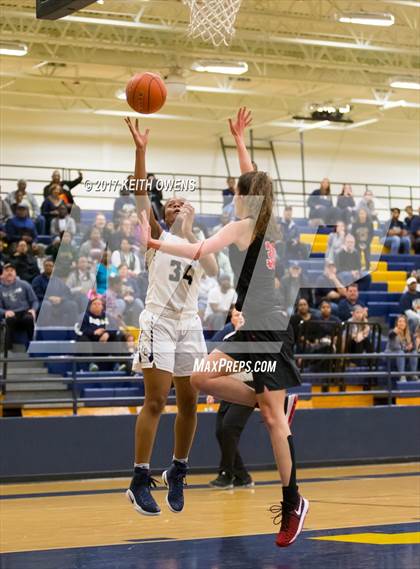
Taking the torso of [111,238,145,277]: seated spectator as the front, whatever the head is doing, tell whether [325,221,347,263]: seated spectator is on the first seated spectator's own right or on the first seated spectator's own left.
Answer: on the first seated spectator's own left

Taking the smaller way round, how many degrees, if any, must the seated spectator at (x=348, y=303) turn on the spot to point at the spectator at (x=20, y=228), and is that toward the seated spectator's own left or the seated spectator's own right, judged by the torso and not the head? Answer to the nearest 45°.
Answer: approximately 90° to the seated spectator's own right

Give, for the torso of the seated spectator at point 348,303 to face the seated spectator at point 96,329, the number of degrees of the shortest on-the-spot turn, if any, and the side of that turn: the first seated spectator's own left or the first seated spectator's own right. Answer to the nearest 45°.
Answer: approximately 45° to the first seated spectator's own right

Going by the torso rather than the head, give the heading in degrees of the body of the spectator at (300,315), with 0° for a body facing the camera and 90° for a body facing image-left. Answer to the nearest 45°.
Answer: approximately 0°

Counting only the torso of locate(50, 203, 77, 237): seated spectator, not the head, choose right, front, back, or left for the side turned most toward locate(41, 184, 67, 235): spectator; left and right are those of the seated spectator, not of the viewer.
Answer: back

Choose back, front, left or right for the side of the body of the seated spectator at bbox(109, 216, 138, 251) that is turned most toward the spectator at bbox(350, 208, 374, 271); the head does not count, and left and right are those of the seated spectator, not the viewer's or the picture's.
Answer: left

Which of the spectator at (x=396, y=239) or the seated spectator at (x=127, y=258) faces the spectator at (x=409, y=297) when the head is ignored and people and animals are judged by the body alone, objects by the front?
the spectator at (x=396, y=239)

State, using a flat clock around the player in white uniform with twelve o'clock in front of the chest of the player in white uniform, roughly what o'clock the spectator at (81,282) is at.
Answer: The spectator is roughly at 7 o'clock from the player in white uniform.
